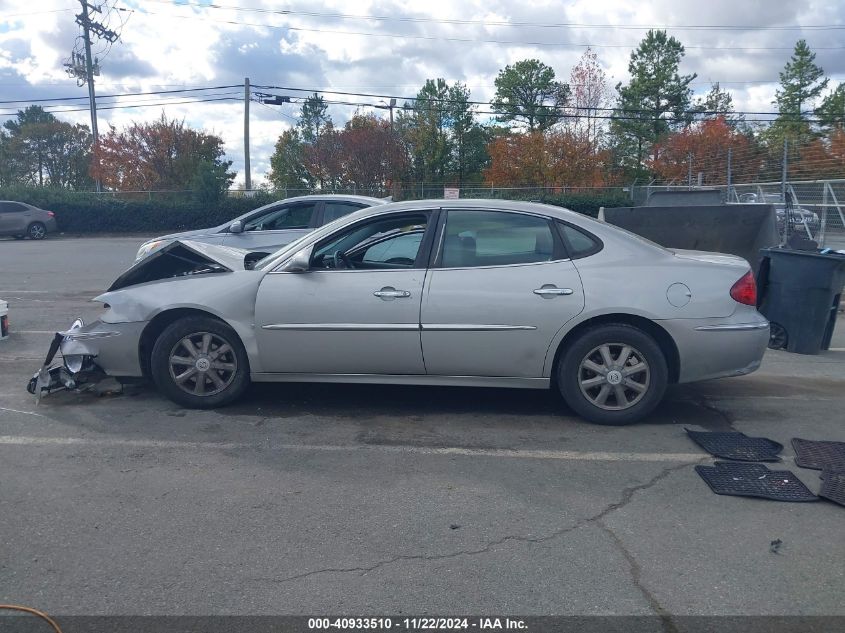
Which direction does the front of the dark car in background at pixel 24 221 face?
to the viewer's left

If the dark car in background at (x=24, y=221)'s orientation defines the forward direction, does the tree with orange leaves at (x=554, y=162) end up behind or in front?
behind

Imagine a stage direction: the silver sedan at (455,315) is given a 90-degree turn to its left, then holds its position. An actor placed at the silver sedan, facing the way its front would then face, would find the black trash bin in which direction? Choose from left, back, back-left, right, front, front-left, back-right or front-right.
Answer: back-left

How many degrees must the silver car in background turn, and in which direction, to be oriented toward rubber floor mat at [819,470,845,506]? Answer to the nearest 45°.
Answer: approximately 90° to its left

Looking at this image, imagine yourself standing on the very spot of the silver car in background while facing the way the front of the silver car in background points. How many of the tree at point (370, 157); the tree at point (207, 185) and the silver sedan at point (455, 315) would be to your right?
2

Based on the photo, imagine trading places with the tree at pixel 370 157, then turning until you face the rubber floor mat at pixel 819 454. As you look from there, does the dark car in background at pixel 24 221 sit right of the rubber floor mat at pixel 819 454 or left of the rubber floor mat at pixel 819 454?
right

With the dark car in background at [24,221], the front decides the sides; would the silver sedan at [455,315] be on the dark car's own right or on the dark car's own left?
on the dark car's own left

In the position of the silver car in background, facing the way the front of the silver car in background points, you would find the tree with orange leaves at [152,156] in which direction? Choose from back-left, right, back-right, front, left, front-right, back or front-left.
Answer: right

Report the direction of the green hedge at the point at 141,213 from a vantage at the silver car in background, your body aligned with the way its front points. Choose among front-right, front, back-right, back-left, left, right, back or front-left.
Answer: right

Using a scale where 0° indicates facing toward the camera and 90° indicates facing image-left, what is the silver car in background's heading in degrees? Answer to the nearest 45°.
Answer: approximately 90°

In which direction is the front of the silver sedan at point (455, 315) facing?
to the viewer's left
